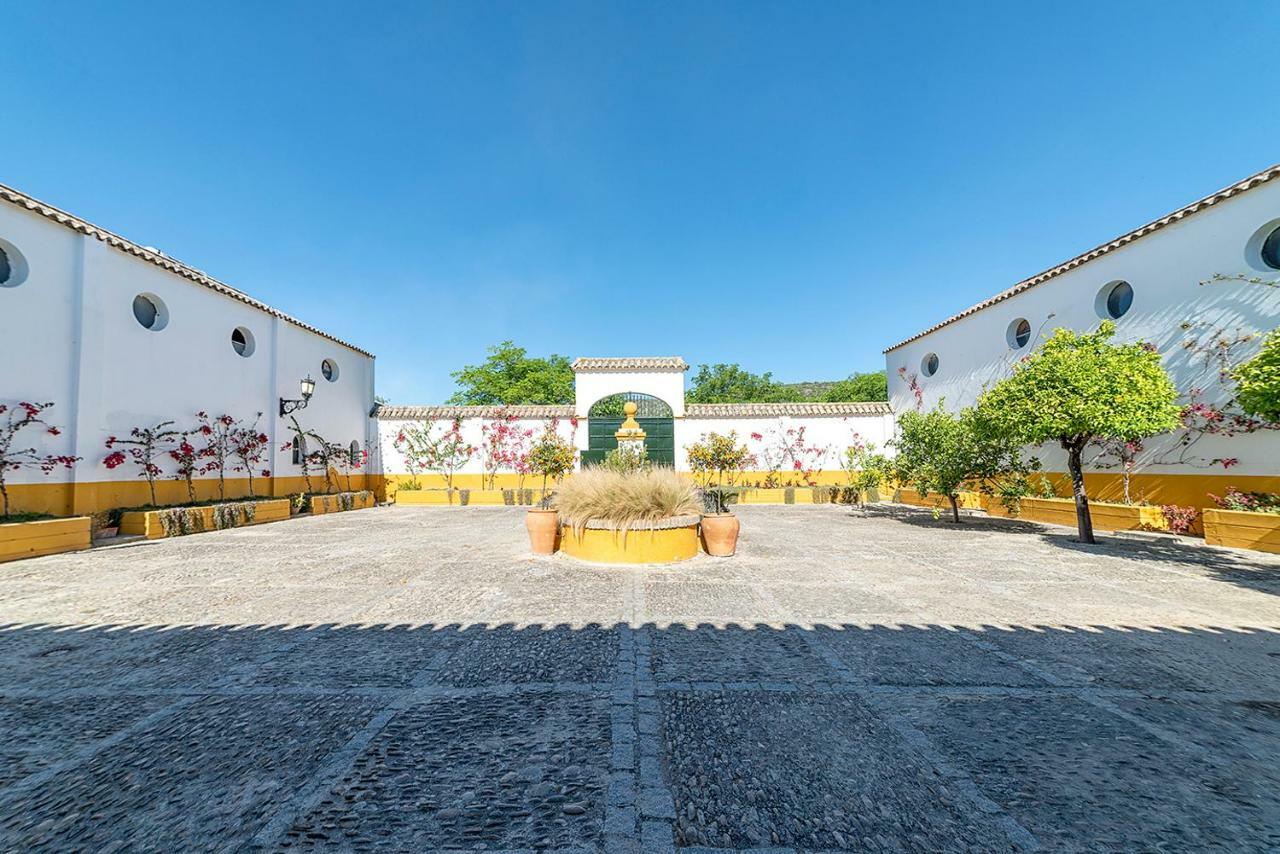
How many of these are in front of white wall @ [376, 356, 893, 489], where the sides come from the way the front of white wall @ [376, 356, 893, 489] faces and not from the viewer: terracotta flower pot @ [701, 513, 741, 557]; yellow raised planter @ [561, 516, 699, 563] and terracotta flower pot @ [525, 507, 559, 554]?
3

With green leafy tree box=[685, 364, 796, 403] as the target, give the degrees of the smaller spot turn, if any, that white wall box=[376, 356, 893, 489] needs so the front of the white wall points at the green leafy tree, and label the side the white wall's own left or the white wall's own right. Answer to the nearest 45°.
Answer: approximately 180°

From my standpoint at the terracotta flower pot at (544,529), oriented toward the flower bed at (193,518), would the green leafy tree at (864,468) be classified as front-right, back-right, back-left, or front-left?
back-right

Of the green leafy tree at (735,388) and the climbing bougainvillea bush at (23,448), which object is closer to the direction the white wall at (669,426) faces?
the climbing bougainvillea bush

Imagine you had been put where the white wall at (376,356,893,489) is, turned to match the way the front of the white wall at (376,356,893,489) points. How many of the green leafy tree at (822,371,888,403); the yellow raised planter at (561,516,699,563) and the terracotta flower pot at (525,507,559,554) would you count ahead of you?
2

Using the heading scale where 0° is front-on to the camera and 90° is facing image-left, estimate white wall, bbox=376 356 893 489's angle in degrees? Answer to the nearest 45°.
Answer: approximately 0°

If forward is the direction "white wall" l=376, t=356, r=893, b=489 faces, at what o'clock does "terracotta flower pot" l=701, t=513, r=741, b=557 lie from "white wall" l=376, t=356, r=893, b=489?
The terracotta flower pot is roughly at 12 o'clock from the white wall.

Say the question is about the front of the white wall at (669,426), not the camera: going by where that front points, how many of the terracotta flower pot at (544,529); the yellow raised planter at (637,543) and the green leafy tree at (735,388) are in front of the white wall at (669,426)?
2

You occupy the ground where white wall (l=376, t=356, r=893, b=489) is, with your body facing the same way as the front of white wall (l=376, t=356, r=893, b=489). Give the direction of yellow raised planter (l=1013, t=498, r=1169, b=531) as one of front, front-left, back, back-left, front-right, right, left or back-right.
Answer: front-left

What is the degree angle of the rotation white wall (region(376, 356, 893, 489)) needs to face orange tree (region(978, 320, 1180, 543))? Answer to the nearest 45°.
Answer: approximately 45° to its left

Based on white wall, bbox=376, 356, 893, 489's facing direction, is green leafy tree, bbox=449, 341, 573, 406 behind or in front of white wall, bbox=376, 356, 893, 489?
behind
